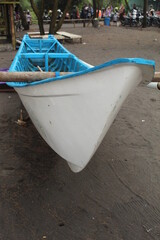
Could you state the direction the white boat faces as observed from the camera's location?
facing the viewer and to the right of the viewer
